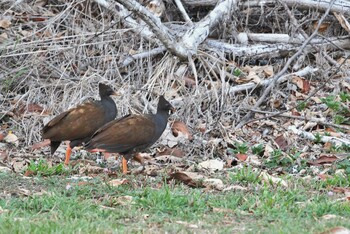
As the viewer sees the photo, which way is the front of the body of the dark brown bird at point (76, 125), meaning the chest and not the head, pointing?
to the viewer's right

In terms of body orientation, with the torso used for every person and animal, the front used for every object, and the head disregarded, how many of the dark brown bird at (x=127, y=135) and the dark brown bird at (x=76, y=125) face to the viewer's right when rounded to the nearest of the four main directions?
2

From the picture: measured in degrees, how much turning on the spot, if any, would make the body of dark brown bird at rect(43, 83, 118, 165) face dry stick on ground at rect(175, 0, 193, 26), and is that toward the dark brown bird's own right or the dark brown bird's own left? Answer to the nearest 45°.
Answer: approximately 45° to the dark brown bird's own left

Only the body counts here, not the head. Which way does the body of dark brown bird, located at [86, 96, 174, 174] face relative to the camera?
to the viewer's right

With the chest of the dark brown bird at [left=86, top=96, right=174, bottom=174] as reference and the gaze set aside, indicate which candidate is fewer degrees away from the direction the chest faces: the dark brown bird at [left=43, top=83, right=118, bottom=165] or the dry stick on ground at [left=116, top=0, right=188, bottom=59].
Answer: the dry stick on ground

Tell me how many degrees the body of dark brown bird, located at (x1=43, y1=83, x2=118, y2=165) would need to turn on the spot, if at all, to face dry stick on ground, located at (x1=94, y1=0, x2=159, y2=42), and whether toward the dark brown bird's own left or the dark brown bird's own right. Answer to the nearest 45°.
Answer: approximately 90° to the dark brown bird's own left

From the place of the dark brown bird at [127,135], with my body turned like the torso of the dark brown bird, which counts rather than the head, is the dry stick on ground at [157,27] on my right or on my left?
on my left

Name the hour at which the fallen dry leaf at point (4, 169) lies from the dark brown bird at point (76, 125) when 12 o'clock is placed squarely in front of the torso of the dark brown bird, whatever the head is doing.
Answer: The fallen dry leaf is roughly at 5 o'clock from the dark brown bird.
